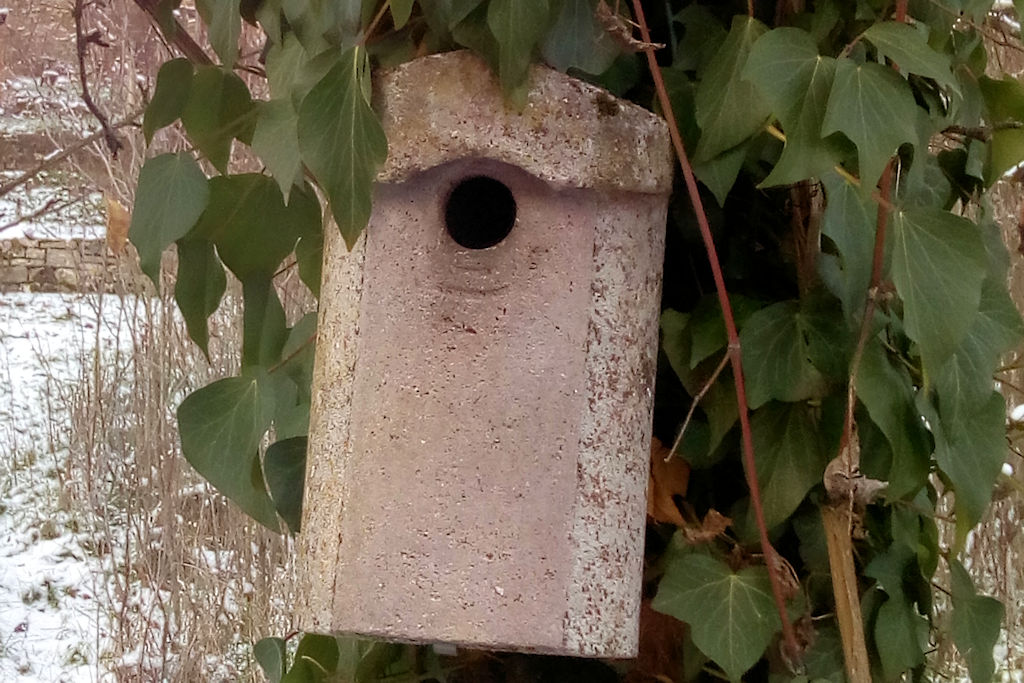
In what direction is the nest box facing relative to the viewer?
toward the camera

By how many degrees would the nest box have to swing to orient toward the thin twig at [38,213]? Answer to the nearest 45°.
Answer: approximately 135° to its right

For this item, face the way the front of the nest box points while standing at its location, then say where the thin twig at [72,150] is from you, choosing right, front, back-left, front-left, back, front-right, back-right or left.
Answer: back-right

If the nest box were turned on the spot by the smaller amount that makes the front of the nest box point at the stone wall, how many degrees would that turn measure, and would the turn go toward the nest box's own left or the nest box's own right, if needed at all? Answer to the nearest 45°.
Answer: approximately 135° to the nest box's own right
